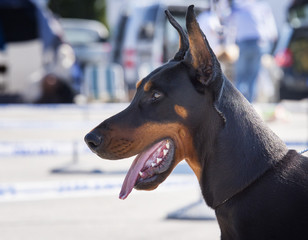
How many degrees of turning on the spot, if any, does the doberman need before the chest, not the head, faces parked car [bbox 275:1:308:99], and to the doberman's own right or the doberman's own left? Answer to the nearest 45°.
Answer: approximately 90° to the doberman's own right

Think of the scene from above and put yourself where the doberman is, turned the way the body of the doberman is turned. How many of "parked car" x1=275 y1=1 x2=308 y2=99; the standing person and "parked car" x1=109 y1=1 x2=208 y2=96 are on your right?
3

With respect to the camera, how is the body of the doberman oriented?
to the viewer's left

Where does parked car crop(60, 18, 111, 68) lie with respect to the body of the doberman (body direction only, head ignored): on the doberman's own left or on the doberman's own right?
on the doberman's own right
